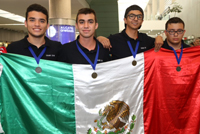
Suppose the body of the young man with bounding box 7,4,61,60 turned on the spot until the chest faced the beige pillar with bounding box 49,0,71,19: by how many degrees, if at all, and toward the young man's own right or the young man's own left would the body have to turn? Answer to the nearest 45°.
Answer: approximately 180°

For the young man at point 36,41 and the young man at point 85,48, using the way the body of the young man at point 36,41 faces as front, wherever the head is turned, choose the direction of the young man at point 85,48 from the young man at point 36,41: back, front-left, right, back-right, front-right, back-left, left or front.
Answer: left

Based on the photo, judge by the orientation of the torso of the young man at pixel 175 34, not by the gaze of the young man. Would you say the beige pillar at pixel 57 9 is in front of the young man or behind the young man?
behind

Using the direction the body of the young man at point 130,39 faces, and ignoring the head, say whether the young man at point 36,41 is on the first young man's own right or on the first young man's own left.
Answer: on the first young man's own right

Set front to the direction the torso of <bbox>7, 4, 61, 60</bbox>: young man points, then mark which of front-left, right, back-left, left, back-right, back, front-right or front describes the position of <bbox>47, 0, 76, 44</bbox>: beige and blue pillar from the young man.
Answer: back

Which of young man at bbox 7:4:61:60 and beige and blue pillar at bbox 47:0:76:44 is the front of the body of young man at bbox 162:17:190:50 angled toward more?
the young man

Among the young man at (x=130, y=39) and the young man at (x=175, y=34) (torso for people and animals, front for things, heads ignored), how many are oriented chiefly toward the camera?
2

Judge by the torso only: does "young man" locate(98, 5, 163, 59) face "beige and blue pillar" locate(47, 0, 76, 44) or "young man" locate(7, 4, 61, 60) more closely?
the young man

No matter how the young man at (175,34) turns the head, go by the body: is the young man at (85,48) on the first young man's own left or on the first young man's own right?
on the first young man's own right

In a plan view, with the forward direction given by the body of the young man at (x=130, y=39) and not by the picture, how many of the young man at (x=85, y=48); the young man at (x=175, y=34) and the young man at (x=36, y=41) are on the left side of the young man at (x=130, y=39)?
1

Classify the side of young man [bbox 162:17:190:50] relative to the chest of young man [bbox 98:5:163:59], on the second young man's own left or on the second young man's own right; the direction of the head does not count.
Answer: on the second young man's own left

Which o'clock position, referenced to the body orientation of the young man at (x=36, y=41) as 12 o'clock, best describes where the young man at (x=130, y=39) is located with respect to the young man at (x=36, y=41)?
the young man at (x=130, y=39) is roughly at 9 o'clock from the young man at (x=36, y=41).

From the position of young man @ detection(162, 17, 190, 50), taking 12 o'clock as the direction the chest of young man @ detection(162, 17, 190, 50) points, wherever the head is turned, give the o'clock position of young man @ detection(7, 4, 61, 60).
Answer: young man @ detection(7, 4, 61, 60) is roughly at 2 o'clock from young man @ detection(162, 17, 190, 50).
